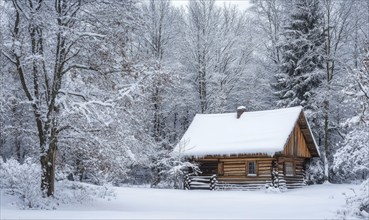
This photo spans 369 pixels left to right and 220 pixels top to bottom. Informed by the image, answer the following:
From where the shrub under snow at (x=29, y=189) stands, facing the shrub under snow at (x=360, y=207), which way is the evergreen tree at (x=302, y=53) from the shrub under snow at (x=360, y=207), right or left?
left

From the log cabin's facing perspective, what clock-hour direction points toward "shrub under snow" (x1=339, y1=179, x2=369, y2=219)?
The shrub under snow is roughly at 10 o'clock from the log cabin.

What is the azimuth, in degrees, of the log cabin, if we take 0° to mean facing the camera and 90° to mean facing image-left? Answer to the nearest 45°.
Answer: approximately 45°
